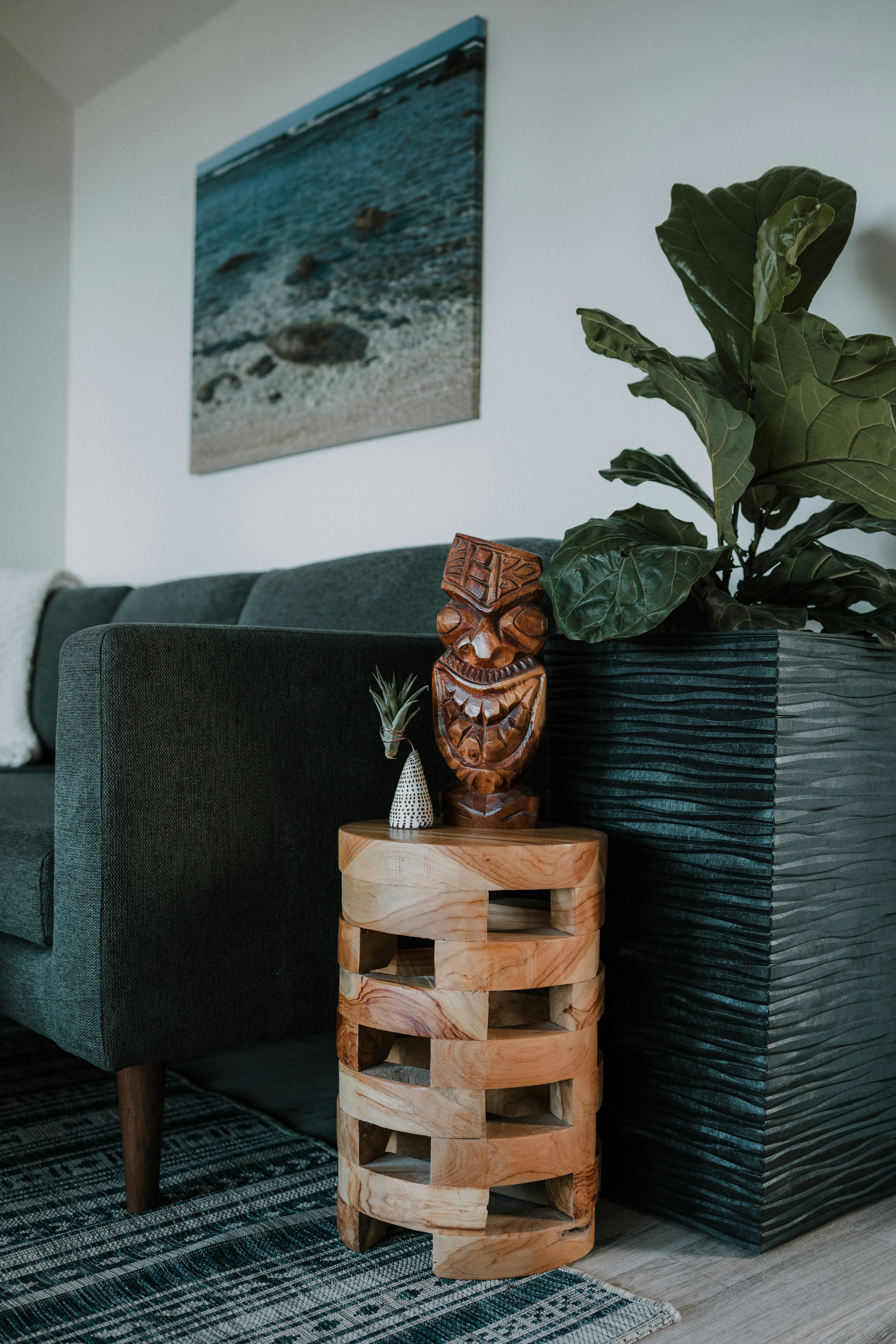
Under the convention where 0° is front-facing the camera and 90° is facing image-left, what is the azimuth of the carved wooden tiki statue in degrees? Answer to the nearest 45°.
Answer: approximately 0°

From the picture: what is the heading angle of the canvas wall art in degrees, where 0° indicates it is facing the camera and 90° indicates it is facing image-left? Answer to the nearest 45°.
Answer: approximately 45°

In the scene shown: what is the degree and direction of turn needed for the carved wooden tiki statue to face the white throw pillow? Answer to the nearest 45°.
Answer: approximately 135° to its right

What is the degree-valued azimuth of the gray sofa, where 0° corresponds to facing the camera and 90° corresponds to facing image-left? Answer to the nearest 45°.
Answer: approximately 45°

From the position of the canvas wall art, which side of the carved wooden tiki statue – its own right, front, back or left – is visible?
back
